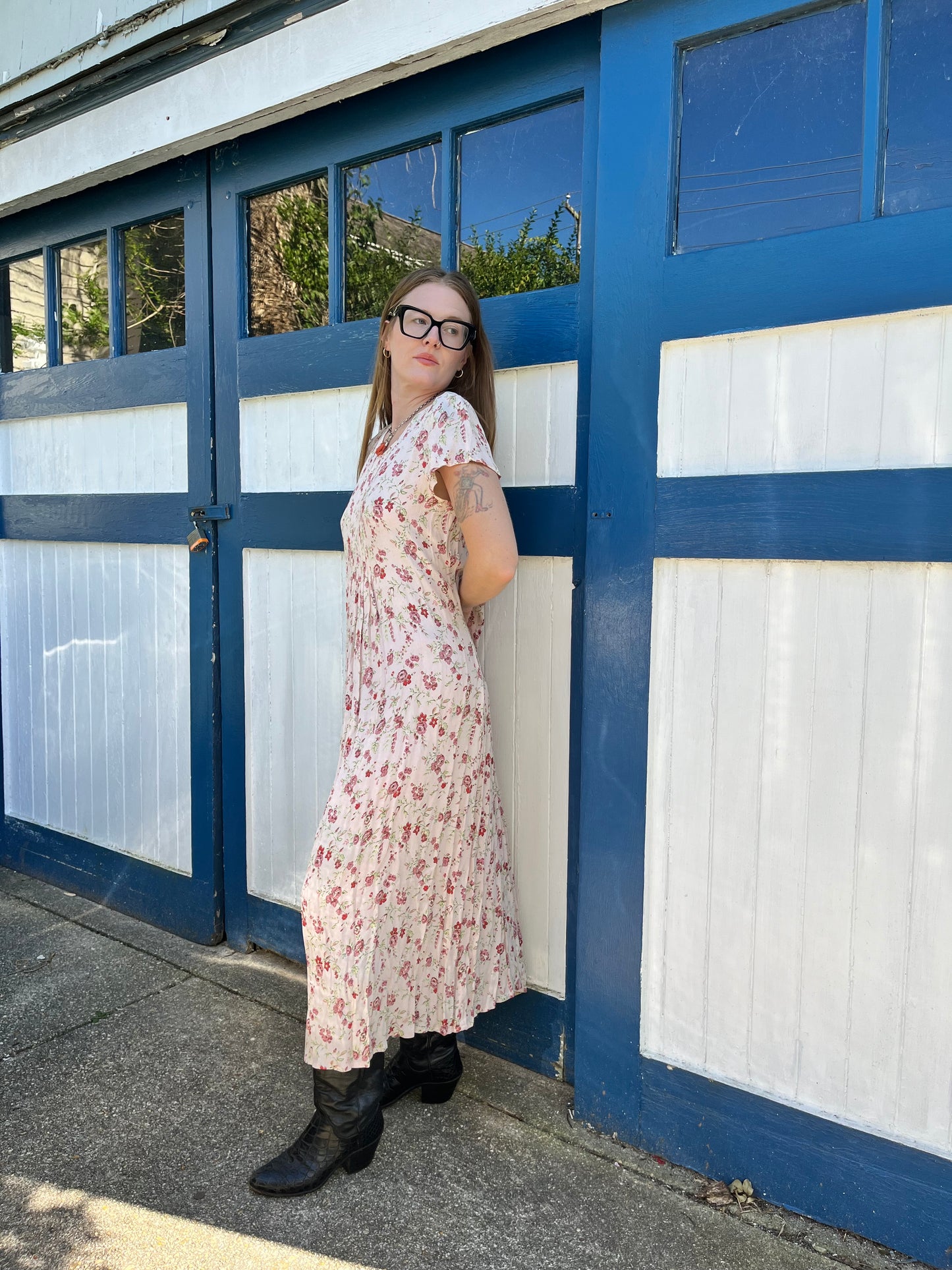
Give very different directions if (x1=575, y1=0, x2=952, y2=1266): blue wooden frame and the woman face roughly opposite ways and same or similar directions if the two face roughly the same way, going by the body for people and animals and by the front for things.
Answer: same or similar directions

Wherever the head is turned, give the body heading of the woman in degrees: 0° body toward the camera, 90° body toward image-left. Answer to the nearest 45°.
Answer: approximately 45°

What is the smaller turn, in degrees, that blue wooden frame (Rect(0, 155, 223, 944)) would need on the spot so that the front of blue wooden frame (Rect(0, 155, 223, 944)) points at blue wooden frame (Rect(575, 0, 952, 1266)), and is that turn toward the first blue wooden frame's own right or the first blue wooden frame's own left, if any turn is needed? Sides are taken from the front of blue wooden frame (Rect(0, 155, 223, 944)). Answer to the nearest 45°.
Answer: approximately 90° to the first blue wooden frame's own left

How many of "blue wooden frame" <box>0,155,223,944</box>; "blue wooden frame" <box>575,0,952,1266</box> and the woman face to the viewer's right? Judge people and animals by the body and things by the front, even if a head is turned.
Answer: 0

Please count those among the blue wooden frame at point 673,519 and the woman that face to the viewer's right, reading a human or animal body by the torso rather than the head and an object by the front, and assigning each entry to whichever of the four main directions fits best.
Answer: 0

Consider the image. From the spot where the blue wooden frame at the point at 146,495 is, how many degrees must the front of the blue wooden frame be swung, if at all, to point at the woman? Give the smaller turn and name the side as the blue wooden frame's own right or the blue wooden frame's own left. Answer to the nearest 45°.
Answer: approximately 45° to the blue wooden frame's own left

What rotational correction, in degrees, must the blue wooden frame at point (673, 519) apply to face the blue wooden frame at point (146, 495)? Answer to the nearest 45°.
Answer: approximately 90° to its right

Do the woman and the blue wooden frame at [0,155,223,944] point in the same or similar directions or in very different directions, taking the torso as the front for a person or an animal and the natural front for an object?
same or similar directions

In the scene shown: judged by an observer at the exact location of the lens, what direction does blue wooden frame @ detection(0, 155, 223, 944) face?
facing the viewer and to the left of the viewer
